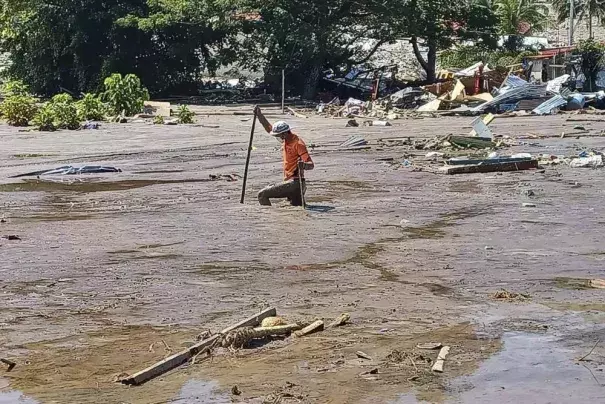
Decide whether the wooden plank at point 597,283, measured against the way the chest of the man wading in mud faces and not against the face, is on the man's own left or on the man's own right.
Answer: on the man's own left

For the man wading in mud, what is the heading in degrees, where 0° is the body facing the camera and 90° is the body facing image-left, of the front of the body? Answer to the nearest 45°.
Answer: approximately 90°

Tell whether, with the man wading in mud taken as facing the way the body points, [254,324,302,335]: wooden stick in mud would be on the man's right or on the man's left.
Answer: on the man's left

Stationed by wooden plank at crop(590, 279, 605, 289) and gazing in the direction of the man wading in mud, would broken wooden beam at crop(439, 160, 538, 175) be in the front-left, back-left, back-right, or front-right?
front-right

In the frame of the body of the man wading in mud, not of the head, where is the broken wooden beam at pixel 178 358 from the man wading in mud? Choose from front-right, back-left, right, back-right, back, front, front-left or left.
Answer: left

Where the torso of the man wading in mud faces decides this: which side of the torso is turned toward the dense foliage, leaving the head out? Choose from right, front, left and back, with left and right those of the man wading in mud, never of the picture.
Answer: right

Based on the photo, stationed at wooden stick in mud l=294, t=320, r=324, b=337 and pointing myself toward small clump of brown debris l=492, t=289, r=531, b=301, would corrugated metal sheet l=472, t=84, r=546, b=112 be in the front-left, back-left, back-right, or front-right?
front-left

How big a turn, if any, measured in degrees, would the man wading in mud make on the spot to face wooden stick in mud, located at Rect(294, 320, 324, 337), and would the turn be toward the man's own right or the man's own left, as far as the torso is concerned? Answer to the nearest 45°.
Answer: approximately 90° to the man's own left

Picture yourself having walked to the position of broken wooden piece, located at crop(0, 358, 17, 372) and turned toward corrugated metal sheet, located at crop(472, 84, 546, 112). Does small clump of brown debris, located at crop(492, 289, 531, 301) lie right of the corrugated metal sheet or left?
right

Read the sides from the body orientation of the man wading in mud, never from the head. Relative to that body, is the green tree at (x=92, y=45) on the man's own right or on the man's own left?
on the man's own right

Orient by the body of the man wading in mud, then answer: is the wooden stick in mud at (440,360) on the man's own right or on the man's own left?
on the man's own left

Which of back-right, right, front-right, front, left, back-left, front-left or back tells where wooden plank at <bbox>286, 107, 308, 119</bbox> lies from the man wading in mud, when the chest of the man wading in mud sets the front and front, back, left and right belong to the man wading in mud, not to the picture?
right

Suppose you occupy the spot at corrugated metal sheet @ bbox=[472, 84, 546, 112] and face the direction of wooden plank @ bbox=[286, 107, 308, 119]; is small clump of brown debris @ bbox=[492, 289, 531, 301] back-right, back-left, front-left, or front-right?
front-left
